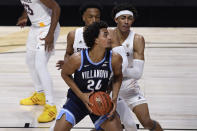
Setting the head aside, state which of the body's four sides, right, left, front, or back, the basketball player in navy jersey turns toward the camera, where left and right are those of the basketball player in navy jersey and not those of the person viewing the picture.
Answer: front

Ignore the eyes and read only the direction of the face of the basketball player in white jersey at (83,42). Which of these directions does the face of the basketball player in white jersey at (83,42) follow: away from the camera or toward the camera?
toward the camera

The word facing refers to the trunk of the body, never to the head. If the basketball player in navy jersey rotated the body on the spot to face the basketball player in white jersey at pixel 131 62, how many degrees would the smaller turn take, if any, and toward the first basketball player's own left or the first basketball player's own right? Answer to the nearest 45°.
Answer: approximately 135° to the first basketball player's own left

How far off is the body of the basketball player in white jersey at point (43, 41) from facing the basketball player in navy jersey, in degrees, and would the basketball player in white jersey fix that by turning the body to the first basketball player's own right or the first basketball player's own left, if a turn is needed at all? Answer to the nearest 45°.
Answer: approximately 45° to the first basketball player's own left

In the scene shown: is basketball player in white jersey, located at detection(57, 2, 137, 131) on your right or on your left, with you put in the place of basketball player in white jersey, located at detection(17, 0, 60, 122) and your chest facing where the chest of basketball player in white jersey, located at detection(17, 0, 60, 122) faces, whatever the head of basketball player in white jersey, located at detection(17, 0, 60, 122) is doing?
on your left

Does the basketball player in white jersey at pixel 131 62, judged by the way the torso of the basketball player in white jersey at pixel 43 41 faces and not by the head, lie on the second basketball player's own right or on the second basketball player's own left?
on the second basketball player's own left

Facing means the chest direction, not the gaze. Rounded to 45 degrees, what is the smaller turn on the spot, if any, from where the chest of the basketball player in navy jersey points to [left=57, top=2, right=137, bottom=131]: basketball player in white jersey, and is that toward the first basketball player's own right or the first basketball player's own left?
approximately 180°

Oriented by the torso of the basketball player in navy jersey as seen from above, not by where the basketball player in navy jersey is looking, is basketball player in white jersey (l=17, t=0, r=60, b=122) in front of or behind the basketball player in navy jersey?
behind
